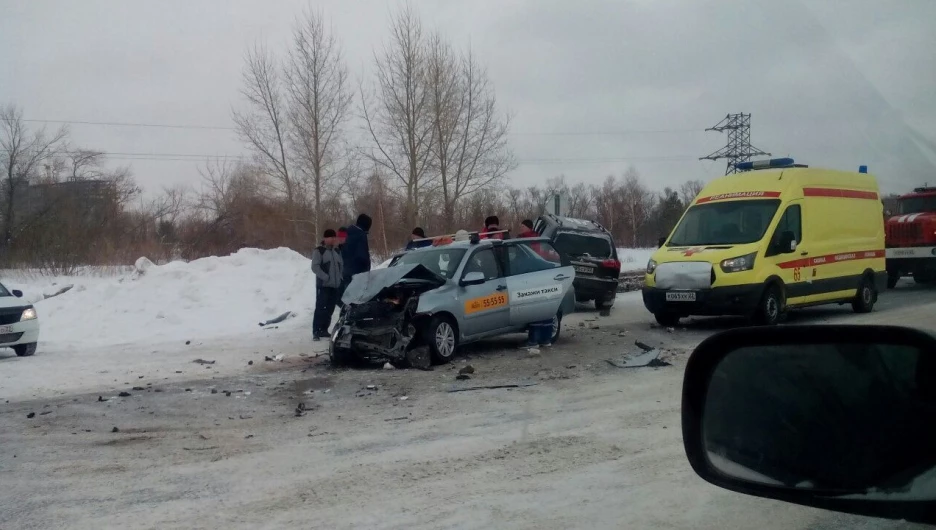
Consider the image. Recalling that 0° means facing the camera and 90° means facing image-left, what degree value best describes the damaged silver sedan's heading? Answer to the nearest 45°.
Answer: approximately 45°

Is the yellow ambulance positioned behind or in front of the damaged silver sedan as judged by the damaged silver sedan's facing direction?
behind

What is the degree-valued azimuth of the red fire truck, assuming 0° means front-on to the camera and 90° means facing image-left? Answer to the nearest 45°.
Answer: approximately 45°

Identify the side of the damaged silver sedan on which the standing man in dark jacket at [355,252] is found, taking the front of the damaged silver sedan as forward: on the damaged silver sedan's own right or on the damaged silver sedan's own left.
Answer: on the damaged silver sedan's own right
